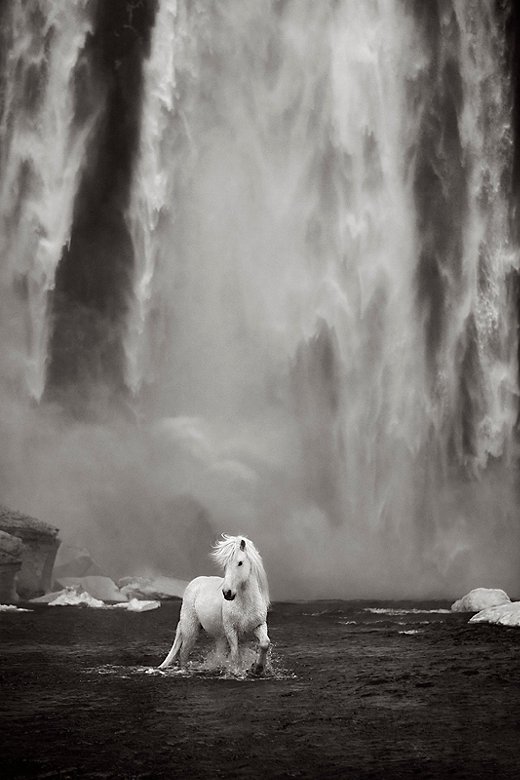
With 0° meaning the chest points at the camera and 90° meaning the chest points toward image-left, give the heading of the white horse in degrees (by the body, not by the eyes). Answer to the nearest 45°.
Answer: approximately 315°

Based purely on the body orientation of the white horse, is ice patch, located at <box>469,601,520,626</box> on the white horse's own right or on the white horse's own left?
on the white horse's own left
